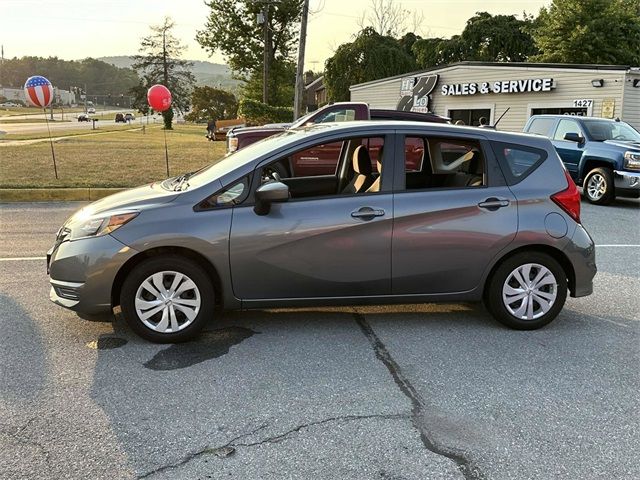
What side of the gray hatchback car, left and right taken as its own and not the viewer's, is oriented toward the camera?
left

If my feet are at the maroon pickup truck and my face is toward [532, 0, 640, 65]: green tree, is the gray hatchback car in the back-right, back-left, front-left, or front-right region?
back-right

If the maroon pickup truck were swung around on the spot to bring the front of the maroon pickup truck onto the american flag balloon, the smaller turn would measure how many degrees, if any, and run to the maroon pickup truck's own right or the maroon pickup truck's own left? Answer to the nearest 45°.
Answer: approximately 45° to the maroon pickup truck's own right

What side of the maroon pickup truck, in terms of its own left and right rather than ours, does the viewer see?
left

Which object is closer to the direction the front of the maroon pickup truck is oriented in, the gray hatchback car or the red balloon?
the red balloon

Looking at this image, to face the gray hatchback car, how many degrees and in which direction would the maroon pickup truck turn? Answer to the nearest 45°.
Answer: approximately 90° to its left

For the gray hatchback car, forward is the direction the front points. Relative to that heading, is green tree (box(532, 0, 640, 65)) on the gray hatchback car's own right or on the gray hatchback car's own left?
on the gray hatchback car's own right

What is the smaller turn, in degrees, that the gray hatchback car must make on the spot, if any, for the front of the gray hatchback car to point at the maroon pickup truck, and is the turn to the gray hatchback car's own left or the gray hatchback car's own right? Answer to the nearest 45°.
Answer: approximately 90° to the gray hatchback car's own right

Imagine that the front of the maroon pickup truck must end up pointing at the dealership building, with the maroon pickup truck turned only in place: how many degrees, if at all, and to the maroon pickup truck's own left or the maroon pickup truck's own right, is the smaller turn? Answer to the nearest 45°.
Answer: approximately 135° to the maroon pickup truck's own right

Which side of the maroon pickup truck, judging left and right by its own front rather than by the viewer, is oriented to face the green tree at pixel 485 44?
right

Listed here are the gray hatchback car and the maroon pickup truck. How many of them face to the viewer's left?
2
